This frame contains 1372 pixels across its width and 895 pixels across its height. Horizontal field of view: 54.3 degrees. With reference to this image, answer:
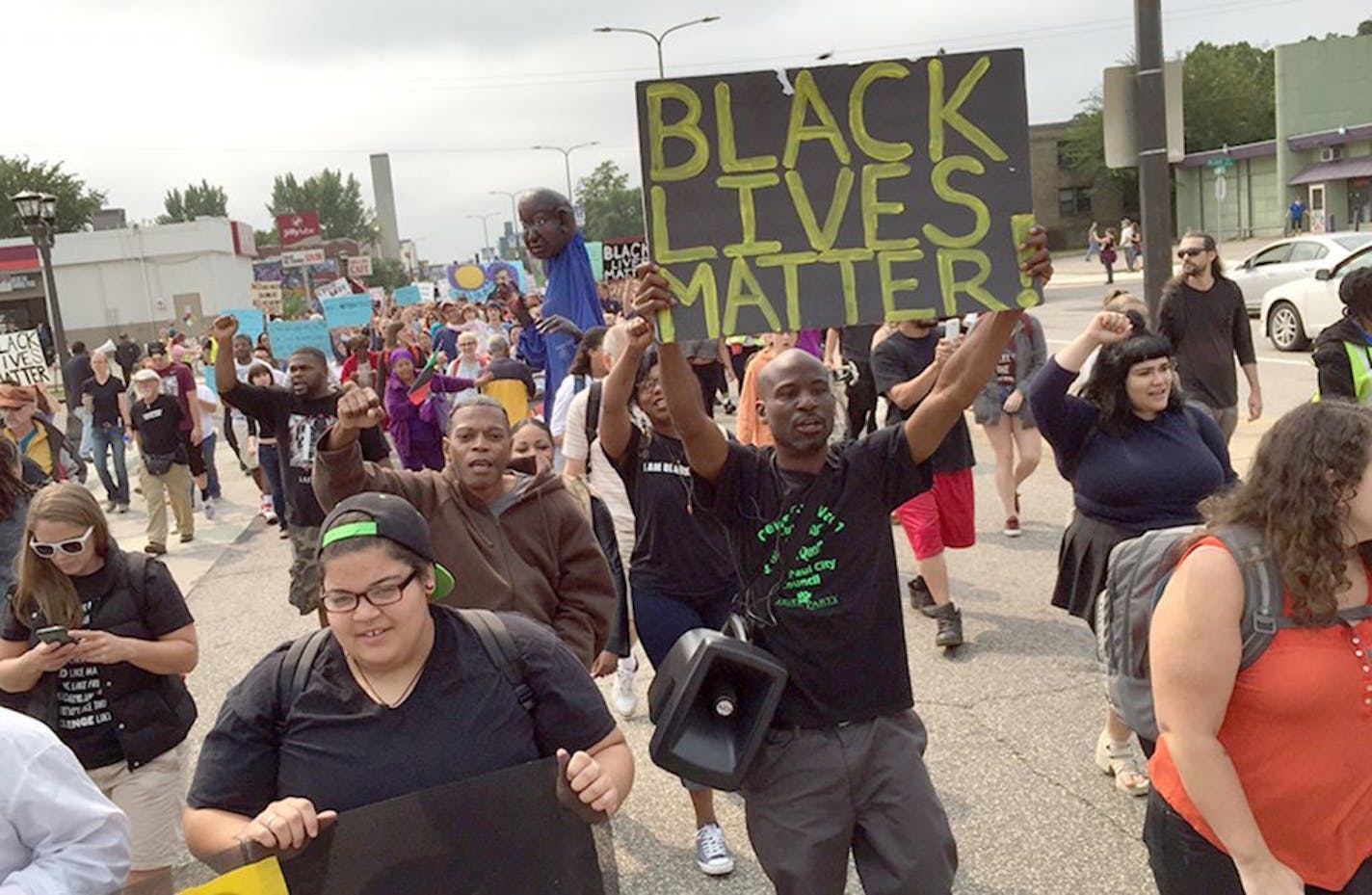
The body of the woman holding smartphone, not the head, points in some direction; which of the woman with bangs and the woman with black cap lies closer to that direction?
the woman with black cap

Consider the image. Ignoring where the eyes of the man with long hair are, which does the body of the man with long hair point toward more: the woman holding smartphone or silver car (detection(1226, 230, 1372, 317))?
the woman holding smartphone

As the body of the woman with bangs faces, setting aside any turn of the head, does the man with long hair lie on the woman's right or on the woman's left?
on the woman's left

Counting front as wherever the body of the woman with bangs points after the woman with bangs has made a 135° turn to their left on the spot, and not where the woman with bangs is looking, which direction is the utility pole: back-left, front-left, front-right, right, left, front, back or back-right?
front

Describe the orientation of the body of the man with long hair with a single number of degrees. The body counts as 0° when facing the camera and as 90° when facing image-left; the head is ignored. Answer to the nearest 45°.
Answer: approximately 45°

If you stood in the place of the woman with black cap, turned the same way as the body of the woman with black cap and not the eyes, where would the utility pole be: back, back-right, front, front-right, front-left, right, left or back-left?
back-left

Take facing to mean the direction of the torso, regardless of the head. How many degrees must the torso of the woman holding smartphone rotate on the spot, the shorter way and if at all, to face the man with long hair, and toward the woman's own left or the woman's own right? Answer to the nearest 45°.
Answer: approximately 135° to the woman's own left

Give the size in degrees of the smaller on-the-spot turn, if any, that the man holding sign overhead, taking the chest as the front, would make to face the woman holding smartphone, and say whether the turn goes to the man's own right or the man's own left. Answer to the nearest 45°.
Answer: approximately 90° to the man's own right

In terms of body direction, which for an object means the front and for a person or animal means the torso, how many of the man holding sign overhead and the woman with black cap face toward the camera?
2

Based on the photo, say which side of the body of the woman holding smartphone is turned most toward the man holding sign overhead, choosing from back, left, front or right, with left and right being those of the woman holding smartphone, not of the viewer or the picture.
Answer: left
